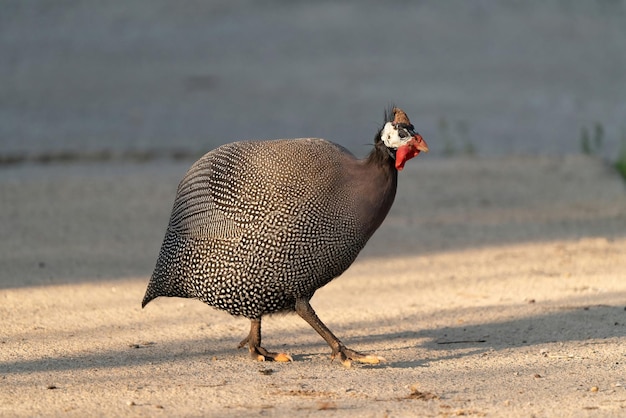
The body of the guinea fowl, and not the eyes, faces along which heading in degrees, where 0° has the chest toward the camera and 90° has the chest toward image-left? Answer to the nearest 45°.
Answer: approximately 270°

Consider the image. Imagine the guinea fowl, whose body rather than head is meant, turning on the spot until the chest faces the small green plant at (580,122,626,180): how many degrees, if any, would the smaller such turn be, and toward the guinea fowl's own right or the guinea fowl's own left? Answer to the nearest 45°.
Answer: approximately 45° to the guinea fowl's own left
